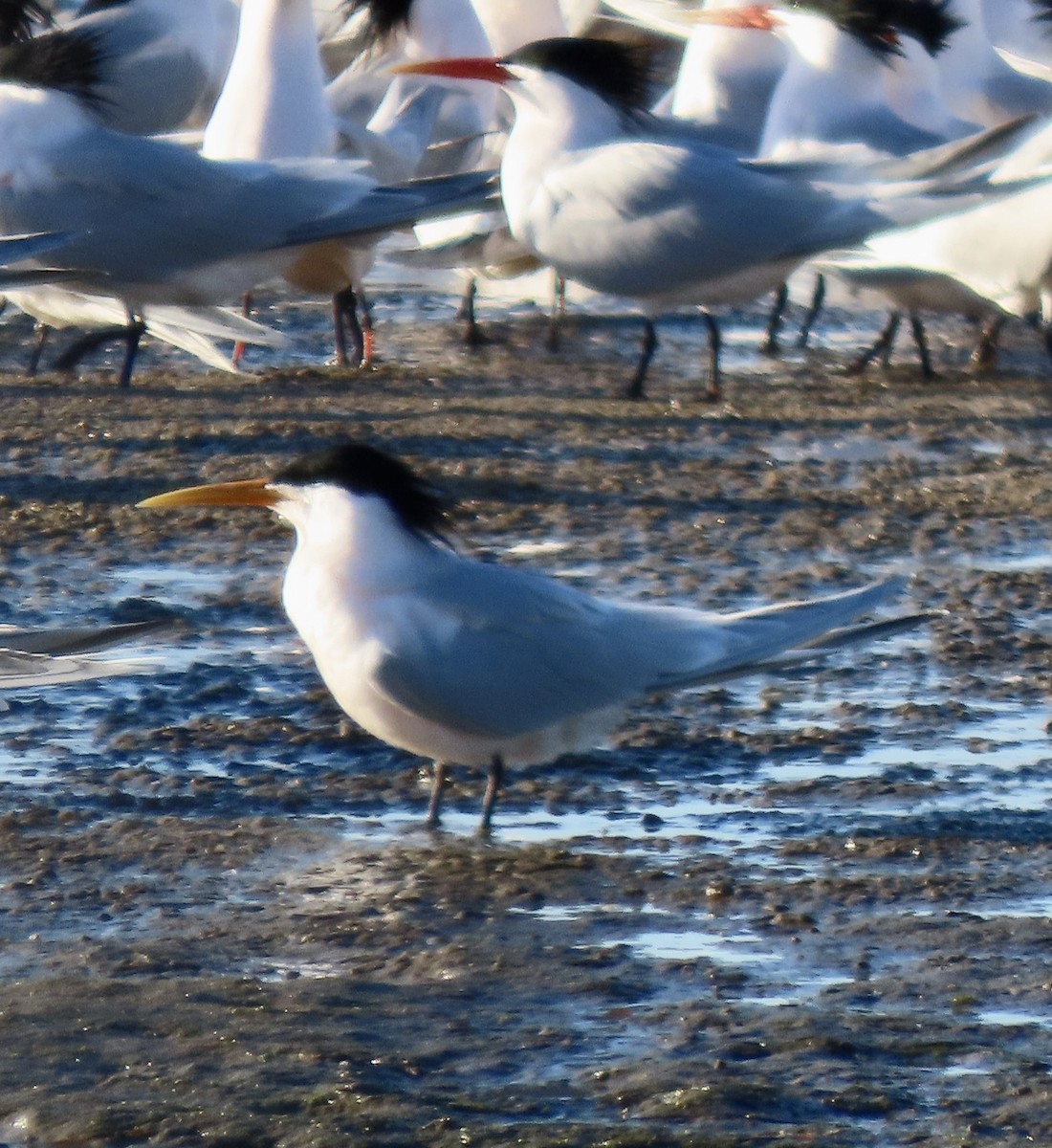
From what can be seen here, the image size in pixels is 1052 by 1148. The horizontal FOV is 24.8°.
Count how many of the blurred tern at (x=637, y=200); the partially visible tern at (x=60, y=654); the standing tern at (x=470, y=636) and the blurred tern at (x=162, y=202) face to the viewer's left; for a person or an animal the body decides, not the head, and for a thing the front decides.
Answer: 4

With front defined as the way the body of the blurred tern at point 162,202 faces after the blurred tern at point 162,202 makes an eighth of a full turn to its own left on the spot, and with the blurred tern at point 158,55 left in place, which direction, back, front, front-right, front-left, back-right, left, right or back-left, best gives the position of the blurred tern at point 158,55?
back-right

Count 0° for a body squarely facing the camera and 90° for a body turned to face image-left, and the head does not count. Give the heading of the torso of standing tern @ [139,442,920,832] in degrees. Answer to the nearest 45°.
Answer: approximately 90°

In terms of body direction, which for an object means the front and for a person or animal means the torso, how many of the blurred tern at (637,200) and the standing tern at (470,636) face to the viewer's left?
2

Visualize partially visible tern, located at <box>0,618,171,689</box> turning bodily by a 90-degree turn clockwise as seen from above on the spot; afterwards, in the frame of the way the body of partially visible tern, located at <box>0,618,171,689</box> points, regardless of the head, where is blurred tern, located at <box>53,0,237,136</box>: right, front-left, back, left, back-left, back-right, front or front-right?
front

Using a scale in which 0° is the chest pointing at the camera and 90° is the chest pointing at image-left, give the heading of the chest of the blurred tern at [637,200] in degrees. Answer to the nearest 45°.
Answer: approximately 90°

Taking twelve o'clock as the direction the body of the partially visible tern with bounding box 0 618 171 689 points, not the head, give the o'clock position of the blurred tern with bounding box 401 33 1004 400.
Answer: the blurred tern with bounding box 401 33 1004 400 is roughly at 4 o'clock from the partially visible tern with bounding box 0 618 171 689.

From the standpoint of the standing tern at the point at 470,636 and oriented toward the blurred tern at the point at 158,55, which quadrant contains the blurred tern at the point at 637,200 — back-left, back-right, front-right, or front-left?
front-right

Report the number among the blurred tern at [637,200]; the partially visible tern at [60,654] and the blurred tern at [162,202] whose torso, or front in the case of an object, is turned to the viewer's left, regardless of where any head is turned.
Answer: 3

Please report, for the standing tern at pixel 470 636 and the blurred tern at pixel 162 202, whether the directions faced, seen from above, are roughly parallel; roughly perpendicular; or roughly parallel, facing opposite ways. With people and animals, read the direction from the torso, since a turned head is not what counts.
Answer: roughly parallel

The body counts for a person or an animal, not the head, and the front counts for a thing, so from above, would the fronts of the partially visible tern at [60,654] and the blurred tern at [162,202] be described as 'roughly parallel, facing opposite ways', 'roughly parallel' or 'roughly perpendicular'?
roughly parallel

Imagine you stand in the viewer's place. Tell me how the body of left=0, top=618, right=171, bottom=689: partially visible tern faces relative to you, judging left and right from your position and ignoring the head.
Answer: facing to the left of the viewer

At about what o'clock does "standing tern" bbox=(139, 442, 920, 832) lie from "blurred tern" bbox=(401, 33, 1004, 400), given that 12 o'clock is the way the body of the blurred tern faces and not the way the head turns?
The standing tern is roughly at 9 o'clock from the blurred tern.

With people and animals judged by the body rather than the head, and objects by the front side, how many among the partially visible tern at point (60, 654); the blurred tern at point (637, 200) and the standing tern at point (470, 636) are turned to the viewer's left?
3

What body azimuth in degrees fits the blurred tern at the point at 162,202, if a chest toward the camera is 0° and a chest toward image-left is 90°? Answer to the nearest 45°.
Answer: approximately 90°

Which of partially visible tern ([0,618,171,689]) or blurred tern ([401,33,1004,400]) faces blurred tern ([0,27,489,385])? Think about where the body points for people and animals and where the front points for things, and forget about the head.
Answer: blurred tern ([401,33,1004,400])
